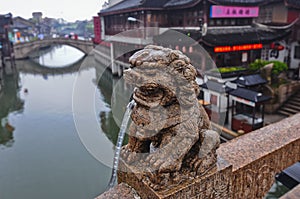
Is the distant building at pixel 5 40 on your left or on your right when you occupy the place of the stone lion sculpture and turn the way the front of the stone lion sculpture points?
on your right

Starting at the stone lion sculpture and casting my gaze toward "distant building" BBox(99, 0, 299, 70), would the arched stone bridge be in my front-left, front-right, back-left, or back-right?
front-left

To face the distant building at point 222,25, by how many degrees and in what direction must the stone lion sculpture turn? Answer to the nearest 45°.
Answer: approximately 135° to its right

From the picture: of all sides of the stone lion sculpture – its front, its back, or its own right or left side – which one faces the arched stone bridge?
right

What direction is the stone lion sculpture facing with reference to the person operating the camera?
facing the viewer and to the left of the viewer
